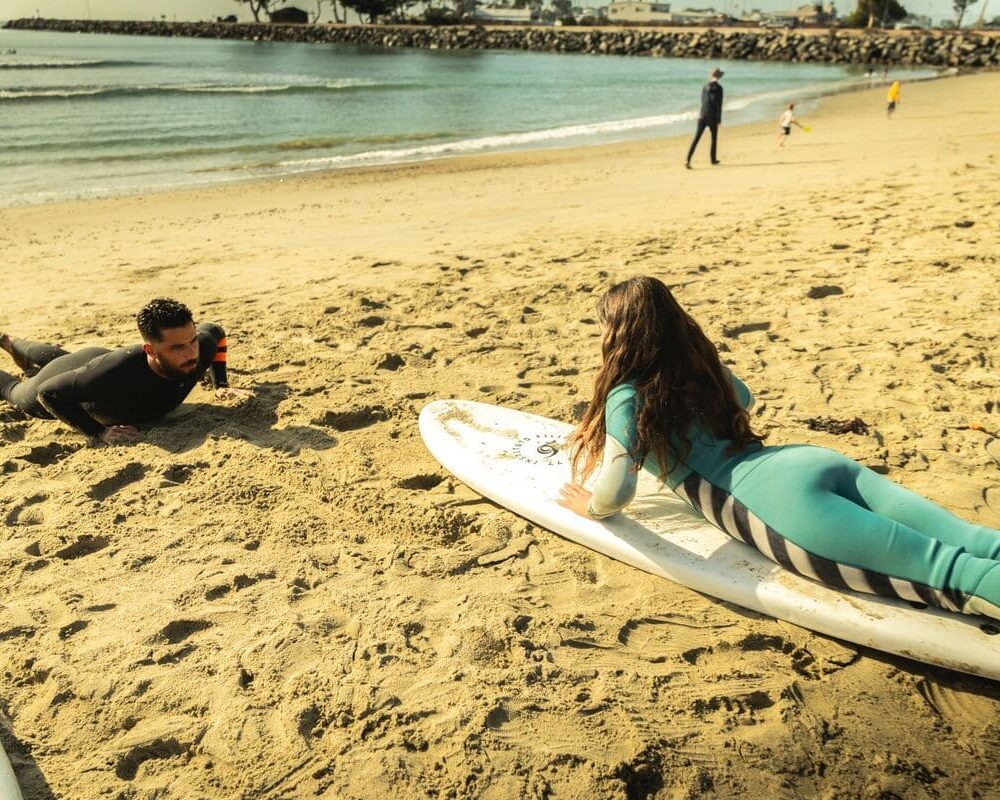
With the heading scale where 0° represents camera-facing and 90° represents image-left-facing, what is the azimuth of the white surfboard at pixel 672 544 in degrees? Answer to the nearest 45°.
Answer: approximately 135°

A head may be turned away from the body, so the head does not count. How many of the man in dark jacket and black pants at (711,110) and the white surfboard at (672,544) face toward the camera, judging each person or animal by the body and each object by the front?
0

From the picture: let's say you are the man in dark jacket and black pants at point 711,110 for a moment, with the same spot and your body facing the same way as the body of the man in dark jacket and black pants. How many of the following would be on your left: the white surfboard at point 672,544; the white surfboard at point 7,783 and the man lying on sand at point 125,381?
0

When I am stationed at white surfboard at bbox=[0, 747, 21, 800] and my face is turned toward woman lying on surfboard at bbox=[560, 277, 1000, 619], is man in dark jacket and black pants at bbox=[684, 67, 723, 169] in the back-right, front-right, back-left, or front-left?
front-left

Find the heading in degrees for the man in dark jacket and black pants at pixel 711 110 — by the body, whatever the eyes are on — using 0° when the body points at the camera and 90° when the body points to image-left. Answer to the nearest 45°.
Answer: approximately 225°

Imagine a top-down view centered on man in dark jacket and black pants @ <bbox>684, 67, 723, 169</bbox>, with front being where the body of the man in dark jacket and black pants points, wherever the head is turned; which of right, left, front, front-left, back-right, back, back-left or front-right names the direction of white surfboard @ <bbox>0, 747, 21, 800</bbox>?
back-right

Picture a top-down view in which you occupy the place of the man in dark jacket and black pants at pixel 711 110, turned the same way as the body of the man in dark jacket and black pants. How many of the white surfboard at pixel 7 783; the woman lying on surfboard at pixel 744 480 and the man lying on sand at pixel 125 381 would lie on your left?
0

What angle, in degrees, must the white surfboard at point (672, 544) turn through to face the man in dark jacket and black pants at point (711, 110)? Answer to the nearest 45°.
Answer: approximately 45° to its right

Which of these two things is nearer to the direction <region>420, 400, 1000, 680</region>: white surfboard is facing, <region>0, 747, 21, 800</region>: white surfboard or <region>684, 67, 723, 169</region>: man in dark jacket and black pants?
the man in dark jacket and black pants

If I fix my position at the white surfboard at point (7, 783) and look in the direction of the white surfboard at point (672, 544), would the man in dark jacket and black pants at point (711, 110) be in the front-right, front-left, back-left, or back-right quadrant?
front-left

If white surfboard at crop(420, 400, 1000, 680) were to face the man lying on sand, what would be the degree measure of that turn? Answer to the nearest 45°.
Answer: approximately 45° to its left
